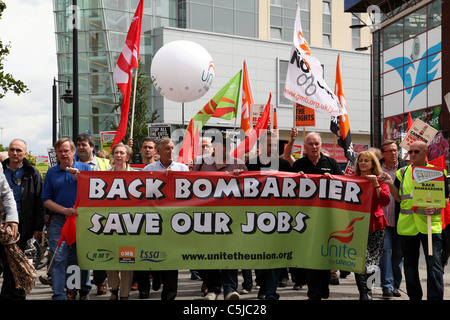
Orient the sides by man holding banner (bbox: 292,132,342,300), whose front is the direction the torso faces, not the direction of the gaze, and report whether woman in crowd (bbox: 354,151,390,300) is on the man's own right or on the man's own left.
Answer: on the man's own left

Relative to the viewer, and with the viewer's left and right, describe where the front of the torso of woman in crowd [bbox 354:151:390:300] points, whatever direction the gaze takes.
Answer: facing the viewer and to the left of the viewer

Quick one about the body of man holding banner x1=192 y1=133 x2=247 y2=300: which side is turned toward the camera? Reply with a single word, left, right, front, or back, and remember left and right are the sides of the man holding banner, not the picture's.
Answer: front

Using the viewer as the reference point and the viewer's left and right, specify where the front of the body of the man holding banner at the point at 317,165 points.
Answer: facing the viewer

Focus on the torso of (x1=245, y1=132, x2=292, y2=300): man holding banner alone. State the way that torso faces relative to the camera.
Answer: toward the camera

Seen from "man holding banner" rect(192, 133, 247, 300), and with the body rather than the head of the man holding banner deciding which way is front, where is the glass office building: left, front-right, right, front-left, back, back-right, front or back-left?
back

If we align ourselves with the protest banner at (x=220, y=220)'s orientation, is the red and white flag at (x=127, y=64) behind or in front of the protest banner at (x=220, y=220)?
behind

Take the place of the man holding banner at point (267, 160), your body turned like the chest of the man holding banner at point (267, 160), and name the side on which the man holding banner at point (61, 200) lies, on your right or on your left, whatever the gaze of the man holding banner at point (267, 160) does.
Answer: on your right

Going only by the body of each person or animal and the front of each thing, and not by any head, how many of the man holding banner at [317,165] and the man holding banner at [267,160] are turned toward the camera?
2
